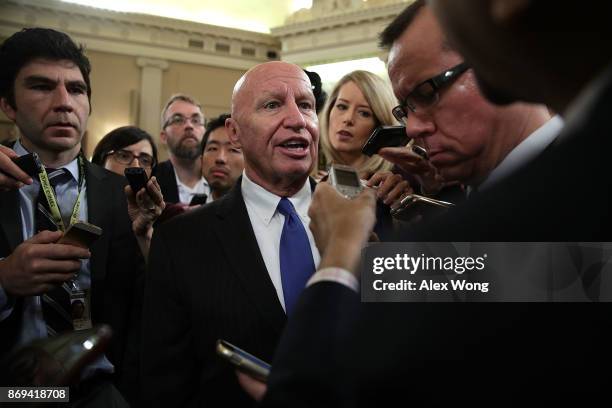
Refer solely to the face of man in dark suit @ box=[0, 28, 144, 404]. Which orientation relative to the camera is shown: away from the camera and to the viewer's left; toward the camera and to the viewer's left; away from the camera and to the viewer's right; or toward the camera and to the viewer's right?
toward the camera and to the viewer's right

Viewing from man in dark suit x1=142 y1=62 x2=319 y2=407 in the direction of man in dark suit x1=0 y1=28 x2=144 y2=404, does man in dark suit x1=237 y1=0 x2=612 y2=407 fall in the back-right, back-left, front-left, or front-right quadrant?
back-left

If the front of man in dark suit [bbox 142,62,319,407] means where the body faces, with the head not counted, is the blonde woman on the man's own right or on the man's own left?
on the man's own left

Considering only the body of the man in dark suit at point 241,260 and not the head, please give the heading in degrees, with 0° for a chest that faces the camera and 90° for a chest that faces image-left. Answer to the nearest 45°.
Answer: approximately 315°

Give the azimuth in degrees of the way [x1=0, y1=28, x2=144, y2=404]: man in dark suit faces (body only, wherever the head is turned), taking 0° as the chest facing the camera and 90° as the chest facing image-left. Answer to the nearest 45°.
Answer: approximately 315°
